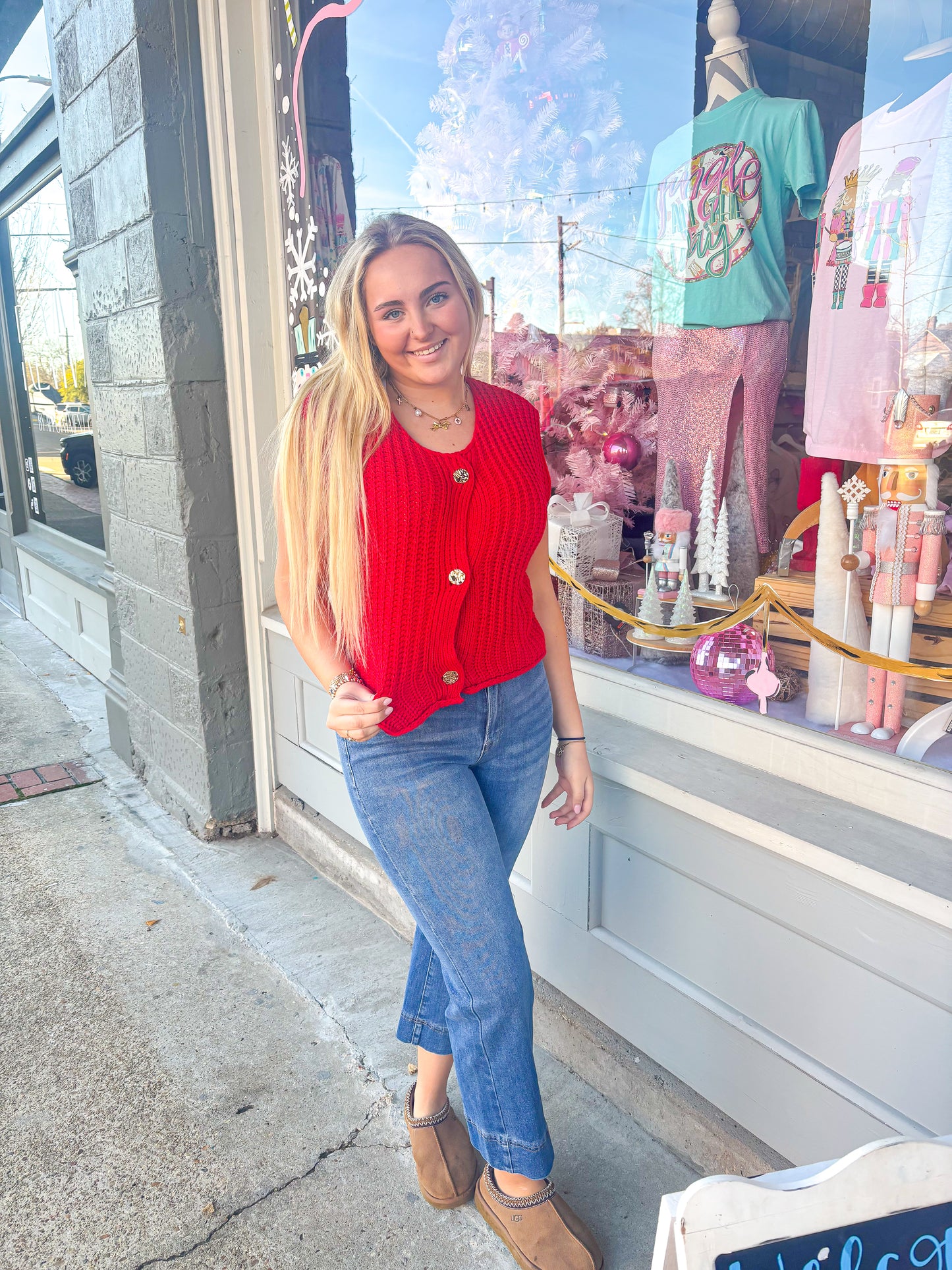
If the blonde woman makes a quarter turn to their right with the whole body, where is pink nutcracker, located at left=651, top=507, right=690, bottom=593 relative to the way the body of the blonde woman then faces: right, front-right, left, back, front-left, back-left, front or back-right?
back-right

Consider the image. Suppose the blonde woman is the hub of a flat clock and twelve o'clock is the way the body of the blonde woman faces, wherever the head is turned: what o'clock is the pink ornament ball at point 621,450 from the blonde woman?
The pink ornament ball is roughly at 7 o'clock from the blonde woman.

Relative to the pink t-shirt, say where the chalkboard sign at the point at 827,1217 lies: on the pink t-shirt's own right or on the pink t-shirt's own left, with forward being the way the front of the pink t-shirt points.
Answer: on the pink t-shirt's own left

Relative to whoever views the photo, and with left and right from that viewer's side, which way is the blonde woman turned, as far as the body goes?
facing the viewer

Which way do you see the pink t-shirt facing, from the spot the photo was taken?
facing the viewer and to the left of the viewer

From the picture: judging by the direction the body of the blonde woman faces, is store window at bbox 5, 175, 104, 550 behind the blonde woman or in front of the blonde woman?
behind

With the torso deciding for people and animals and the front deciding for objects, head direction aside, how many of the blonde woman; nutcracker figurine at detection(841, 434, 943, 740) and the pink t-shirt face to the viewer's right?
0

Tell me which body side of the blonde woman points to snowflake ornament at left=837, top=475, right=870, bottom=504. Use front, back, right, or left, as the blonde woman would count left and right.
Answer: left

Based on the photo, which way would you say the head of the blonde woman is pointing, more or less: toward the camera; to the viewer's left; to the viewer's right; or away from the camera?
toward the camera

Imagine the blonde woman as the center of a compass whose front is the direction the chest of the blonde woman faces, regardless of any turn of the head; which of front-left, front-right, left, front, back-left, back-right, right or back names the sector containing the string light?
back

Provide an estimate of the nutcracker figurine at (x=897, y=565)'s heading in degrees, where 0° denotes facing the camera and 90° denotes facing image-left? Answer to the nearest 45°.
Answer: approximately 45°

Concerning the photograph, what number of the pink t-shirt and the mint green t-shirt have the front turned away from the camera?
0

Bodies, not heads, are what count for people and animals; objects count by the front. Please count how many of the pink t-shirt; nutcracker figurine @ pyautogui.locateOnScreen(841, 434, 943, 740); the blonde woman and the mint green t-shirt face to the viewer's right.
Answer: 0

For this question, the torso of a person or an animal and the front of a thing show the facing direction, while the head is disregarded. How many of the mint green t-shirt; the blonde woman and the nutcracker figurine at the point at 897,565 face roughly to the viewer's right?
0
